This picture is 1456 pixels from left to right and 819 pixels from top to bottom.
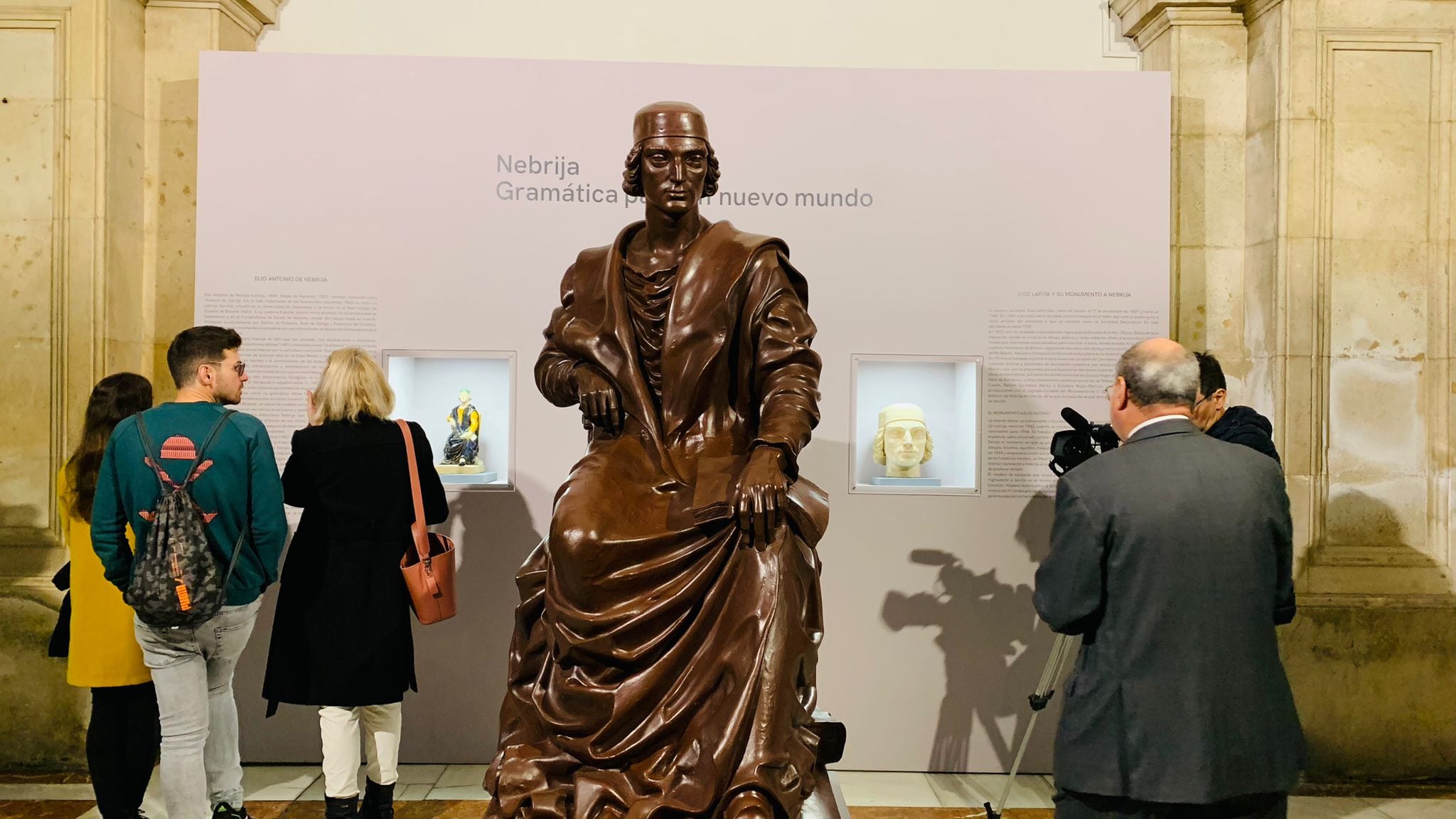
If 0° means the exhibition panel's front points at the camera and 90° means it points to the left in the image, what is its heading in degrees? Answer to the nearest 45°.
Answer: approximately 0°

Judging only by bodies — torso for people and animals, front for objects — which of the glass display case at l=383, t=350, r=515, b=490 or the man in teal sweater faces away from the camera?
the man in teal sweater

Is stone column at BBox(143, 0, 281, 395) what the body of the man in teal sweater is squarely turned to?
yes

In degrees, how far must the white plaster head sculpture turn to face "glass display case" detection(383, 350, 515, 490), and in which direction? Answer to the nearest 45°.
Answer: approximately 90° to its right

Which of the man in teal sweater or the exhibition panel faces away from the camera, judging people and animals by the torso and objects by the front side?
the man in teal sweater

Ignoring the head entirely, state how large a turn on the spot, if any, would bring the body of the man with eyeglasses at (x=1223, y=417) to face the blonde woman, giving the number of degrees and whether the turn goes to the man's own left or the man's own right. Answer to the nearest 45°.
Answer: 0° — they already face them

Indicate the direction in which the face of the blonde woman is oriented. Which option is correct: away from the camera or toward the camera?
away from the camera

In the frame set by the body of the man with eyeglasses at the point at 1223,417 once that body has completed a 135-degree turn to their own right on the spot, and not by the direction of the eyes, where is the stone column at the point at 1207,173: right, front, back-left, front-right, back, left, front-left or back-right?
front

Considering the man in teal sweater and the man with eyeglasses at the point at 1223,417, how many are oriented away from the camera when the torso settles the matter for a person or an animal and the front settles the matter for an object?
1
